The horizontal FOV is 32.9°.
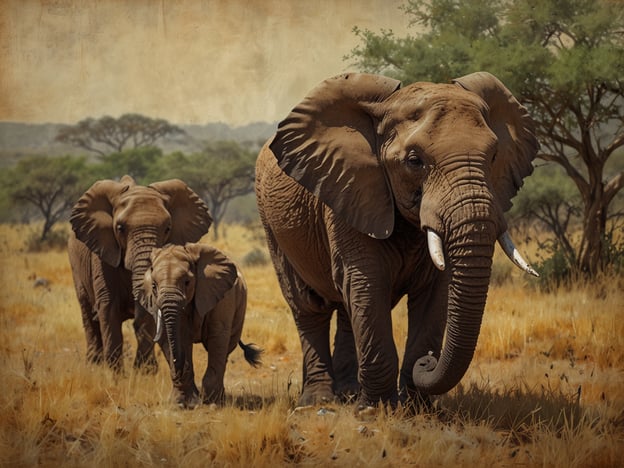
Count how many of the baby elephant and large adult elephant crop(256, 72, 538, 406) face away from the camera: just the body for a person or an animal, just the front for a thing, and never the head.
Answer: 0

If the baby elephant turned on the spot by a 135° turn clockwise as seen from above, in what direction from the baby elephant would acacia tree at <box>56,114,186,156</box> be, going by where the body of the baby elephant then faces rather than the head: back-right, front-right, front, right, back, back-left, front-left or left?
front

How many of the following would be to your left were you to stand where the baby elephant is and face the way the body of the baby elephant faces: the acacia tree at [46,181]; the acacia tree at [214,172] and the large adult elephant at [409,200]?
1

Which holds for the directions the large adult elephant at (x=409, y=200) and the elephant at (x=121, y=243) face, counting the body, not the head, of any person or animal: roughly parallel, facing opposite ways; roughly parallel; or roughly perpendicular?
roughly parallel

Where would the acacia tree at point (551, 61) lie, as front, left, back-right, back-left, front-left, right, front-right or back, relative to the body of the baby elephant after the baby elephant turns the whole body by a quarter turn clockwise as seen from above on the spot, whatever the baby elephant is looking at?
right

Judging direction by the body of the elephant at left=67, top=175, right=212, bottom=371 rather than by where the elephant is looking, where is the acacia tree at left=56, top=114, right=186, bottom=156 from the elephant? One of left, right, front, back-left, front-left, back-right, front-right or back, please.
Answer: back-left

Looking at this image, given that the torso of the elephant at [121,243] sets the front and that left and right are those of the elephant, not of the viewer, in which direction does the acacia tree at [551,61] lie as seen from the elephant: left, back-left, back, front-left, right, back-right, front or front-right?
left

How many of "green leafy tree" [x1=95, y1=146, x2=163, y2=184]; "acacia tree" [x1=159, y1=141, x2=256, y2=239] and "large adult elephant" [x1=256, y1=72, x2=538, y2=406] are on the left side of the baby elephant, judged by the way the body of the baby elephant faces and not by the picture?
1

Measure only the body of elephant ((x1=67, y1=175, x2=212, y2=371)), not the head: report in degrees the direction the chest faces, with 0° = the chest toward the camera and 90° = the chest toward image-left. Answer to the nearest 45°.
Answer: approximately 315°

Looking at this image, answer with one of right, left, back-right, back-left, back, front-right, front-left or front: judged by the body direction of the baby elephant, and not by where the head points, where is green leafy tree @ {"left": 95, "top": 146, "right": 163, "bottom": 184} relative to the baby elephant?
back-right

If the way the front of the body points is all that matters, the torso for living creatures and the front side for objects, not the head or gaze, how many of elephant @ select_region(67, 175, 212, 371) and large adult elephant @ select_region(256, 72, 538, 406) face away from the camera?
0

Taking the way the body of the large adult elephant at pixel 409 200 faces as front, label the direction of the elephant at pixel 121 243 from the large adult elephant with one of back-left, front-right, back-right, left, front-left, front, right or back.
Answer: back

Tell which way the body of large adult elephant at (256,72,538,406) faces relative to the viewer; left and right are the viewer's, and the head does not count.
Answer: facing the viewer and to the right of the viewer

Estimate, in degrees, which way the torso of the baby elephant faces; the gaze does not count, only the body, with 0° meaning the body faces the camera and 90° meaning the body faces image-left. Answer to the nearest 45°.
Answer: approximately 45°

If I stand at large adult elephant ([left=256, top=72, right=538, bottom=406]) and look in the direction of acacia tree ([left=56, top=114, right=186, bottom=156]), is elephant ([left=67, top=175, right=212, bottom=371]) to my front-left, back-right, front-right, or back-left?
front-left
